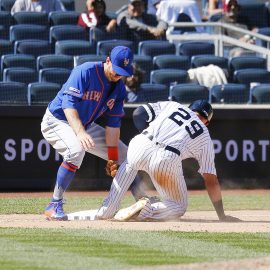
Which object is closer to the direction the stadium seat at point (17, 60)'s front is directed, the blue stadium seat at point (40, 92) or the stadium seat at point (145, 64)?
the blue stadium seat

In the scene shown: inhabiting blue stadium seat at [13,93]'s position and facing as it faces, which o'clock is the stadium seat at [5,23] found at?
The stadium seat is roughly at 6 o'clock from the blue stadium seat.

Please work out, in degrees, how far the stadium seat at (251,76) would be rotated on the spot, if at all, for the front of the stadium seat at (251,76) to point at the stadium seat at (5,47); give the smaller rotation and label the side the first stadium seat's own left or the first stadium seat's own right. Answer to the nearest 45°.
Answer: approximately 90° to the first stadium seat's own right

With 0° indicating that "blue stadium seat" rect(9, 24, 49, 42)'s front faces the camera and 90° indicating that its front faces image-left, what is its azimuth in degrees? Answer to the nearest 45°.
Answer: approximately 0°
